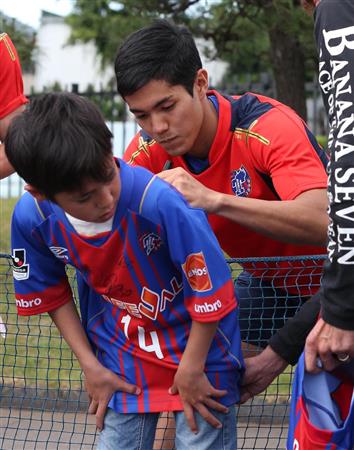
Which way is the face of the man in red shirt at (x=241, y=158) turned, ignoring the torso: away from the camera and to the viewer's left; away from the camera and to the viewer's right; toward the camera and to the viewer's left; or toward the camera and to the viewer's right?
toward the camera and to the viewer's left

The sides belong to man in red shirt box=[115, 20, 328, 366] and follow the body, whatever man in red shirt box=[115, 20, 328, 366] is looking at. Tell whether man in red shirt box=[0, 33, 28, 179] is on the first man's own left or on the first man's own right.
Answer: on the first man's own right

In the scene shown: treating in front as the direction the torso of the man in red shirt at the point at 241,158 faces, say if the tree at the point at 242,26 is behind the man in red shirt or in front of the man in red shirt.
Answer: behind

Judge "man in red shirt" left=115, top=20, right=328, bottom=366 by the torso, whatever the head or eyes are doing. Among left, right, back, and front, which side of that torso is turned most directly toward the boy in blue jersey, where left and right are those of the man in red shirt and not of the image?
front

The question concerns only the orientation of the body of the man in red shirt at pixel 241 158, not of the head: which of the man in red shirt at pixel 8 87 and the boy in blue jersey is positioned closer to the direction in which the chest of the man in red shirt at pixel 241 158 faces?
the boy in blue jersey

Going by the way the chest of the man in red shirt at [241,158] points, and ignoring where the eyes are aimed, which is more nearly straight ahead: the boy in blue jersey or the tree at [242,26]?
the boy in blue jersey

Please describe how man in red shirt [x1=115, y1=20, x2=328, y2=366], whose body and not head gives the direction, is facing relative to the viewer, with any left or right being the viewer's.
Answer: facing the viewer and to the left of the viewer
